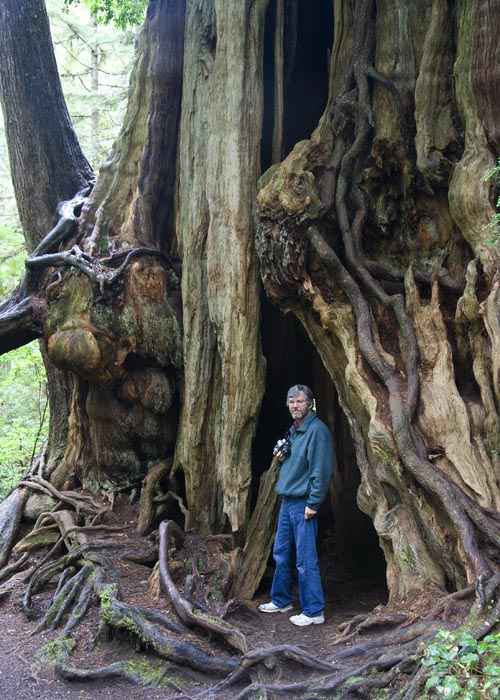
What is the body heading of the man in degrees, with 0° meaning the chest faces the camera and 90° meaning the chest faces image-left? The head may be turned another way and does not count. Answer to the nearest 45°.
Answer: approximately 45°

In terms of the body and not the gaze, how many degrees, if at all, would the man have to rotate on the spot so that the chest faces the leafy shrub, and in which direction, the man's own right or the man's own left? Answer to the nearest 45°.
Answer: approximately 45° to the man's own left
